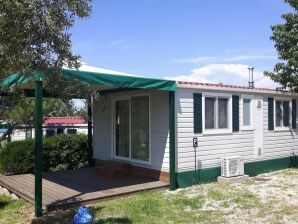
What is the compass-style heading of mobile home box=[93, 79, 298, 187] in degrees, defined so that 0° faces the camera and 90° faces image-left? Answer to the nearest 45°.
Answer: approximately 45°

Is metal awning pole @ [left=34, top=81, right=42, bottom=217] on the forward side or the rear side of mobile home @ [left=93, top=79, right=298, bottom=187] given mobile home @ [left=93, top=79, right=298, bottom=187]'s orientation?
on the forward side

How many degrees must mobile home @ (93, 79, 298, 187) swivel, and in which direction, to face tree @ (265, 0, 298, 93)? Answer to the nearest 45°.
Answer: approximately 180°

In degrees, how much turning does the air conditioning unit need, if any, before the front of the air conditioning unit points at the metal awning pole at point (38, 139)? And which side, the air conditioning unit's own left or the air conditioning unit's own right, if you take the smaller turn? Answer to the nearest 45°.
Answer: approximately 90° to the air conditioning unit's own right

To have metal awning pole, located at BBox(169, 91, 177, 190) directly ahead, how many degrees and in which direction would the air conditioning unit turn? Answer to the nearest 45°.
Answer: approximately 90° to its right

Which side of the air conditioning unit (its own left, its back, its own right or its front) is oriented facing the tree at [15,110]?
right

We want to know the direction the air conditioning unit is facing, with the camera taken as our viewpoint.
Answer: facing the viewer and to the right of the viewer

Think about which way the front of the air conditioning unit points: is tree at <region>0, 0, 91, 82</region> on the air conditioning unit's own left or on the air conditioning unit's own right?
on the air conditioning unit's own right
